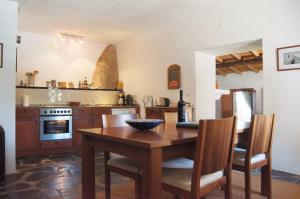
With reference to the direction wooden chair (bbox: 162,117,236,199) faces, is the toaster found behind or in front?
in front

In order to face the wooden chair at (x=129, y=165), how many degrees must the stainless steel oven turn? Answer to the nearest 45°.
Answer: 0° — it already faces it

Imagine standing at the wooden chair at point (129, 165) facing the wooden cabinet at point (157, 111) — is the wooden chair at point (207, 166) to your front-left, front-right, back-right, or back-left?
back-right

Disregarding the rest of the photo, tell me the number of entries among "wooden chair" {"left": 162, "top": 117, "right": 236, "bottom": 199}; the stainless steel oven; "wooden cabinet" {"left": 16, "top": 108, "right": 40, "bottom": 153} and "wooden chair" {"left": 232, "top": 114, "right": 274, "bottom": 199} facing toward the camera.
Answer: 2

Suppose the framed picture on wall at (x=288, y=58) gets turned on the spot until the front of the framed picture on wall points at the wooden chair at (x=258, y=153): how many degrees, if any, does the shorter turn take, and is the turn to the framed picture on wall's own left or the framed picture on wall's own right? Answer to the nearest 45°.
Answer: approximately 45° to the framed picture on wall's own left

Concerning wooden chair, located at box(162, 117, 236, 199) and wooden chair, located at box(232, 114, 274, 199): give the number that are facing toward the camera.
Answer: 0

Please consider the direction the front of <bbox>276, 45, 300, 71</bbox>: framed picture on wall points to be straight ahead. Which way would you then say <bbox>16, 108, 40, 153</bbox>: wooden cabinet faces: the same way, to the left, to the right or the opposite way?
to the left

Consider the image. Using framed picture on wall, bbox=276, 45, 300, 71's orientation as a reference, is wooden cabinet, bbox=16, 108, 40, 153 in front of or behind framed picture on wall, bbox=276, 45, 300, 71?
in front

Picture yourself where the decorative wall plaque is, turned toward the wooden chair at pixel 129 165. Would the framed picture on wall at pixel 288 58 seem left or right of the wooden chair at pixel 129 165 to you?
left

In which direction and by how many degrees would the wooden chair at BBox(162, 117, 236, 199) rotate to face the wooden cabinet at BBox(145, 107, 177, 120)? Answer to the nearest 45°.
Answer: approximately 45° to its right

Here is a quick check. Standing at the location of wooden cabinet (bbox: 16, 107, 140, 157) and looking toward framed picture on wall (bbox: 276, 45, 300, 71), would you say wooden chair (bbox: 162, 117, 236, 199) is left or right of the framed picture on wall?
right
